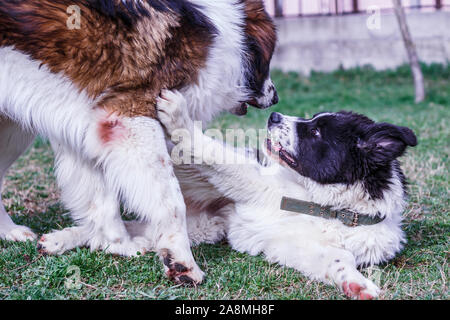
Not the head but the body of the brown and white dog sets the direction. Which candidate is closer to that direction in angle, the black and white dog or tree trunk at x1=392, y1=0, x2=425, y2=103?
the black and white dog

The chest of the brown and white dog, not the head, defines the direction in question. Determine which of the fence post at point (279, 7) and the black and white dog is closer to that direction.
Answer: the black and white dog

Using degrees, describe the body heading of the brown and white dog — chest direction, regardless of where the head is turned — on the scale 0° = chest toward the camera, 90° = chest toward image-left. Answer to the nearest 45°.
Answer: approximately 270°

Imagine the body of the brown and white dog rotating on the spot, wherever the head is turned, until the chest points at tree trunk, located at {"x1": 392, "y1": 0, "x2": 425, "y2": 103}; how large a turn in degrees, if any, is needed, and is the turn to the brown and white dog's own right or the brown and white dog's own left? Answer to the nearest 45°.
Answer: approximately 45° to the brown and white dog's own left

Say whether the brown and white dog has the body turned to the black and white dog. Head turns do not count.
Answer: yes

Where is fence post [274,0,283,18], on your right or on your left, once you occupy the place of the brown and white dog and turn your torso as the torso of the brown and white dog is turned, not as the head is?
on your left
